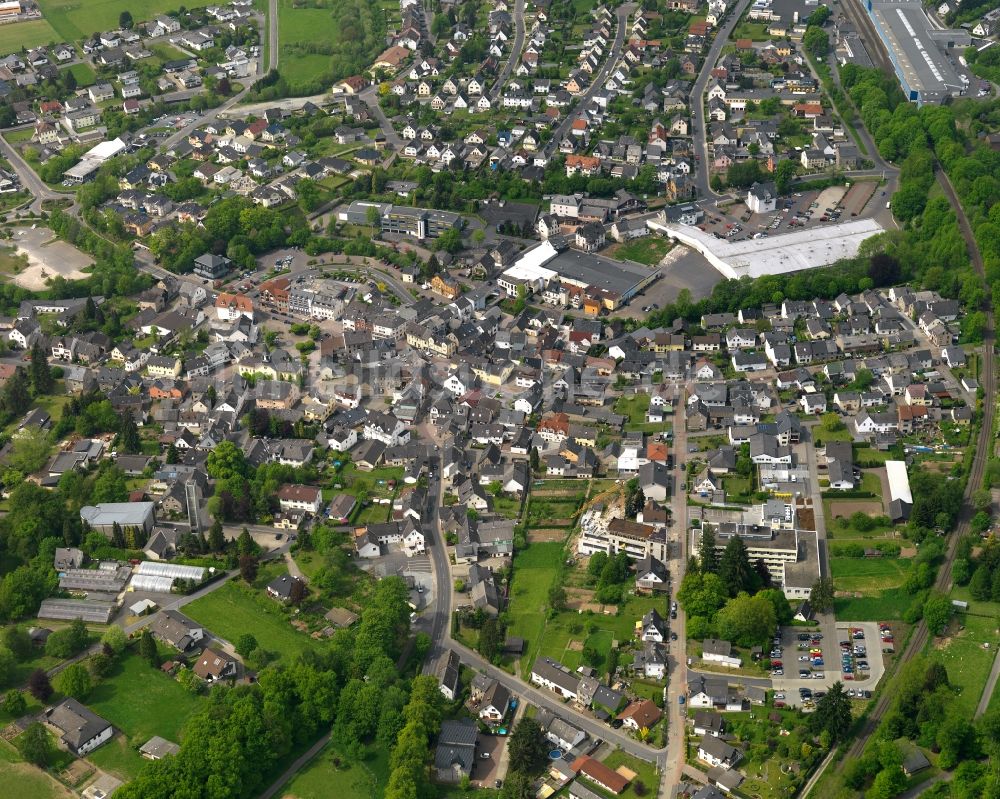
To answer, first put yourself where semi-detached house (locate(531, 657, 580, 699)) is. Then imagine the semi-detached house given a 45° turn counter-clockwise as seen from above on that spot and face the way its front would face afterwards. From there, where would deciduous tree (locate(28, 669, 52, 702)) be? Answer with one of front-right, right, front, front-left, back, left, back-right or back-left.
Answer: right
